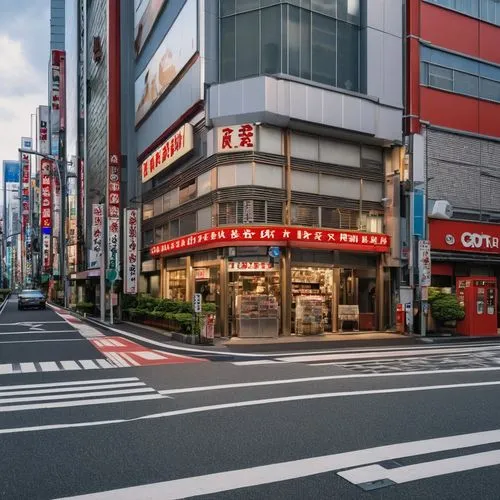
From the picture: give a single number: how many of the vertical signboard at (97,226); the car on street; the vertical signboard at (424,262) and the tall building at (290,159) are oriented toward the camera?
4

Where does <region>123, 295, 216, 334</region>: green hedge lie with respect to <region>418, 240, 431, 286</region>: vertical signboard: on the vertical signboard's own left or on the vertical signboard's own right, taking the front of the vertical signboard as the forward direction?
on the vertical signboard's own right

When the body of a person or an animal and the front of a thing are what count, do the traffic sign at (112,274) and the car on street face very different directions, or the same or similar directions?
same or similar directions

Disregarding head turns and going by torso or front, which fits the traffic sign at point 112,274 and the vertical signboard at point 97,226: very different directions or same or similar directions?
same or similar directions

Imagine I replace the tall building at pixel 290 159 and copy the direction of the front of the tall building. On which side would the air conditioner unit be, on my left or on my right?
on my left

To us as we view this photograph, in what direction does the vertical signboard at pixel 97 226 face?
facing the viewer

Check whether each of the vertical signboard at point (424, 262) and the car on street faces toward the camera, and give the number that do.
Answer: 2

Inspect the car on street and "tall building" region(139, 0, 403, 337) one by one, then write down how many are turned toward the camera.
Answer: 2

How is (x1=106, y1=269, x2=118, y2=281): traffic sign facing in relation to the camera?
toward the camera

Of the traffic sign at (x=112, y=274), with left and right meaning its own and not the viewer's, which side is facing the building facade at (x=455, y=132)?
left

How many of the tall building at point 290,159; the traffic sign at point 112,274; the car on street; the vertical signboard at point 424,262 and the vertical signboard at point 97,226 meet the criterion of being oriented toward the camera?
5

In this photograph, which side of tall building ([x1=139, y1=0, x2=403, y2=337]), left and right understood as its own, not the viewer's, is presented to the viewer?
front
